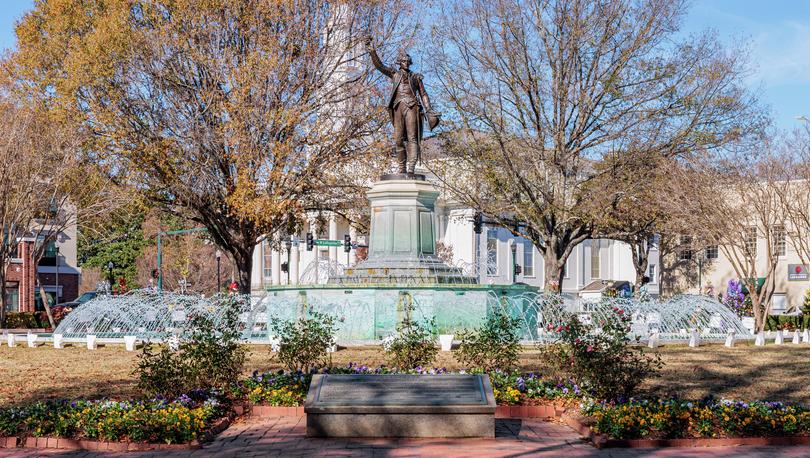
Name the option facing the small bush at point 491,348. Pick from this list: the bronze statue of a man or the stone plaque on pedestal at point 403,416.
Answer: the bronze statue of a man

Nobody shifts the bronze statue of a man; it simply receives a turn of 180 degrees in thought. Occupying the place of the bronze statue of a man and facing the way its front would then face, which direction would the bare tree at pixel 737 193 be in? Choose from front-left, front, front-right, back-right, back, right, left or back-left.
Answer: front-right

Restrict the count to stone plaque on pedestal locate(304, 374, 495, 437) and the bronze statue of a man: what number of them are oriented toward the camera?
2

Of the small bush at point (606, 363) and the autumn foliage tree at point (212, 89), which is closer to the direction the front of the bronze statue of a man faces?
the small bush

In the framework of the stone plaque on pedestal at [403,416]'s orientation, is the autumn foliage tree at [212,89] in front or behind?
behind

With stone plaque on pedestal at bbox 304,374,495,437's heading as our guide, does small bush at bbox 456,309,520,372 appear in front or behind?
behind

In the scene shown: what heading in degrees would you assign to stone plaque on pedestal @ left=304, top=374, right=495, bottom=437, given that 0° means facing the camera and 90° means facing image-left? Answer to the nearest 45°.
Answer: approximately 0°

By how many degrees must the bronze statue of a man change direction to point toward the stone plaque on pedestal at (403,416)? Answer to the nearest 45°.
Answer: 0° — it already faces it

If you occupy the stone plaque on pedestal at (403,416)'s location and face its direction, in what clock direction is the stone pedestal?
The stone pedestal is roughly at 6 o'clock from the stone plaque on pedestal.

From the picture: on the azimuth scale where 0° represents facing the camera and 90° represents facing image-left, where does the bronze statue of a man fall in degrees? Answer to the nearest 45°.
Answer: approximately 0°
